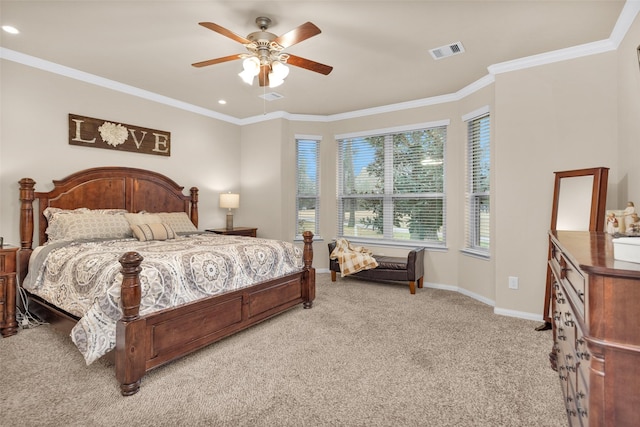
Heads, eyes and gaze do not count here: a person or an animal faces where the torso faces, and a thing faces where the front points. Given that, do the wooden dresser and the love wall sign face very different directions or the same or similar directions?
very different directions

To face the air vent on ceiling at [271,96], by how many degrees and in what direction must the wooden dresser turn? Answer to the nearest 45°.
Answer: approximately 45° to its right

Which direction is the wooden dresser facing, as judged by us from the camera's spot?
facing to the left of the viewer

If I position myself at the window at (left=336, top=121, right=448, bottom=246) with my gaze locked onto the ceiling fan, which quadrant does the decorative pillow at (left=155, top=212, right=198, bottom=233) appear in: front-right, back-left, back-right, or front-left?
front-right

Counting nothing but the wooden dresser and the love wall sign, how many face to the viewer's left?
1

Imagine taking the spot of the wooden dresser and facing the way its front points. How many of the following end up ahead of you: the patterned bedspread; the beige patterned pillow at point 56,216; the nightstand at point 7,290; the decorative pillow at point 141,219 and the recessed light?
5

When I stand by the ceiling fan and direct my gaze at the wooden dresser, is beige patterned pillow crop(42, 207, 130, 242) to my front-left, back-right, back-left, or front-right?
back-right

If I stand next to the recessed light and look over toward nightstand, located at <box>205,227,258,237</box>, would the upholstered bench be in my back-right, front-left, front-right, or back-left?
front-right

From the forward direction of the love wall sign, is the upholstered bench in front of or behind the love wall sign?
in front

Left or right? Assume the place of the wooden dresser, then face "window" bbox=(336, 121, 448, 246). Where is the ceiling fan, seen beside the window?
left

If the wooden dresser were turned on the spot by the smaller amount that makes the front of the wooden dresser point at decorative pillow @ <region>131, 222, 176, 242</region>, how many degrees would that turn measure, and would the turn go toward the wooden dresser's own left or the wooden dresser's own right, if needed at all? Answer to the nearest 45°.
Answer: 0° — it already faces it

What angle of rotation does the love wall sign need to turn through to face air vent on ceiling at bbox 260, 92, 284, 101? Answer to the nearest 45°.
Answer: approximately 45° to its left

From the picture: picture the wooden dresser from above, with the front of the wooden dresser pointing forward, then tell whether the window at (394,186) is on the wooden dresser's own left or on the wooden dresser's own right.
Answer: on the wooden dresser's own right

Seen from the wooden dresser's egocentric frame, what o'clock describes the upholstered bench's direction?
The upholstered bench is roughly at 2 o'clock from the wooden dresser.

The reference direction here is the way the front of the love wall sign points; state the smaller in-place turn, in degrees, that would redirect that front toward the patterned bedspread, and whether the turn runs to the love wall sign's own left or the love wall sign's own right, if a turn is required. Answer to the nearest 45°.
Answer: approximately 45° to the love wall sign's own right

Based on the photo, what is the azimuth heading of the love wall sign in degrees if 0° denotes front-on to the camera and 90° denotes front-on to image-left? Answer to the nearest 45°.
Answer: approximately 315°
